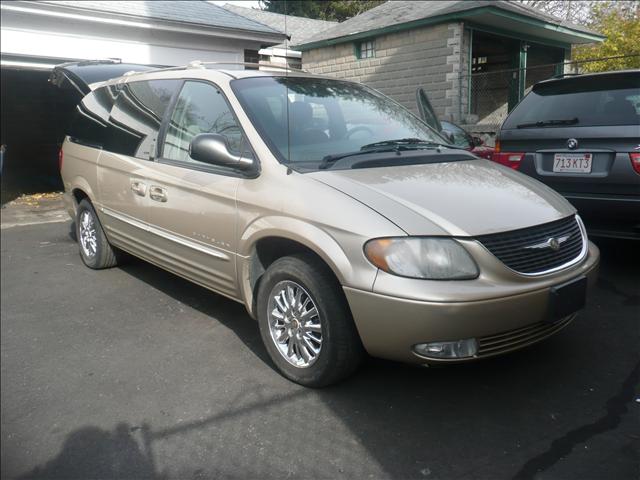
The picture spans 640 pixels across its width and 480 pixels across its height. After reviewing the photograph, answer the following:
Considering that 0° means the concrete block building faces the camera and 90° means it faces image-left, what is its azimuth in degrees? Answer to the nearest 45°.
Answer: approximately 315°

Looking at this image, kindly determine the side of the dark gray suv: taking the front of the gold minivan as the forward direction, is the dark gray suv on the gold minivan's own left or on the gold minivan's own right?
on the gold minivan's own left

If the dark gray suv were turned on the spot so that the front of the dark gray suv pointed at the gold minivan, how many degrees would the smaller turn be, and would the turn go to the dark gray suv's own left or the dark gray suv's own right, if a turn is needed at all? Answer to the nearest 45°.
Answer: approximately 135° to the dark gray suv's own left

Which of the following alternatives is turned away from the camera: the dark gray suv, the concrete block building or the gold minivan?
the dark gray suv

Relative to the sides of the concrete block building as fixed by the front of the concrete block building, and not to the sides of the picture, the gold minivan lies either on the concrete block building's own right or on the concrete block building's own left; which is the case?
on the concrete block building's own right

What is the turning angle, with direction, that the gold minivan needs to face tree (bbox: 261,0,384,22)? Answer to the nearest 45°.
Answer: approximately 135° to its left

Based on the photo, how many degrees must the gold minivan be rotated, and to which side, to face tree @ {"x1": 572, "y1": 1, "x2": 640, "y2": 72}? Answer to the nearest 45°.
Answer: approximately 90° to its left

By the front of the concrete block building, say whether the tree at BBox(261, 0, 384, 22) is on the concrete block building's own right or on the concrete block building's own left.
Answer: on the concrete block building's own right

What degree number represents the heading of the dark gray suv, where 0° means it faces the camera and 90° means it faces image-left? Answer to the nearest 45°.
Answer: approximately 180°

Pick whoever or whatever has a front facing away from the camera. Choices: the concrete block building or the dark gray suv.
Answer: the dark gray suv
